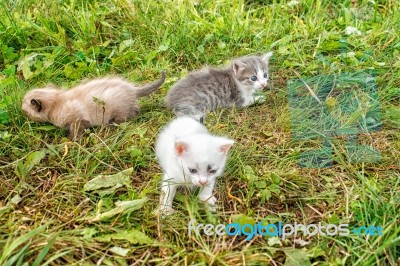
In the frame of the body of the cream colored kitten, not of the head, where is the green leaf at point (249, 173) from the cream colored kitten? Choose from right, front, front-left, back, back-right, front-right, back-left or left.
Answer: back-left

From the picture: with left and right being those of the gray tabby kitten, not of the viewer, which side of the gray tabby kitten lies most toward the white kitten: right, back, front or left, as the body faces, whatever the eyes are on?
right

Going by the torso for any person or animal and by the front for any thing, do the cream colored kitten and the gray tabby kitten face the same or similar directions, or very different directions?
very different directions

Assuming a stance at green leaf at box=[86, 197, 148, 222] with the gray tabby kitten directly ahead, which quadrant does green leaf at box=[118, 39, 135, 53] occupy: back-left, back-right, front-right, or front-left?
front-left

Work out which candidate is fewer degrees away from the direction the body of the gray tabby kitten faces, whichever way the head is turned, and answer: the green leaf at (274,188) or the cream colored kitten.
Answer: the green leaf

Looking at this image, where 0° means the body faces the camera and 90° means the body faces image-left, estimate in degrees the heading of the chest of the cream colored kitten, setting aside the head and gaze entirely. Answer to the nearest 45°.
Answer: approximately 90°

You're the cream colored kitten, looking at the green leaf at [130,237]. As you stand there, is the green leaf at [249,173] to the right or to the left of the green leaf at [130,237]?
left

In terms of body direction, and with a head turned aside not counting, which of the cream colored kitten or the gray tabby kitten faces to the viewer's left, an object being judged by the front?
the cream colored kitten

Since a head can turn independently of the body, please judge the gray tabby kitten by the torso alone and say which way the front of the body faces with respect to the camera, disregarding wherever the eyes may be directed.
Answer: to the viewer's right

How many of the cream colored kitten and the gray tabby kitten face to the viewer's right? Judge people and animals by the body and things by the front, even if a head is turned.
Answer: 1

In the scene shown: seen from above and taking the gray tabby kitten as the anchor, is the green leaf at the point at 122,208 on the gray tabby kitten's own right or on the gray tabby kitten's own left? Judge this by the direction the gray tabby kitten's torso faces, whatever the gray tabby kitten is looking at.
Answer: on the gray tabby kitten's own right

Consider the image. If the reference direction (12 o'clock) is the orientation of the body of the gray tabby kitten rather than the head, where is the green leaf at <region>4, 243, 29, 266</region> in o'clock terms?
The green leaf is roughly at 4 o'clock from the gray tabby kitten.

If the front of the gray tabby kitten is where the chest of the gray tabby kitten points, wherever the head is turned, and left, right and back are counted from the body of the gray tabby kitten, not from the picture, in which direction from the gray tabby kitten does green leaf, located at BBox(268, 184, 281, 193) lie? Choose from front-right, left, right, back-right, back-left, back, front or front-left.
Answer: right

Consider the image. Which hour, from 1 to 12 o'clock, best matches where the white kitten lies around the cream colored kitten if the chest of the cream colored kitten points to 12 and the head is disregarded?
The white kitten is roughly at 8 o'clock from the cream colored kitten.

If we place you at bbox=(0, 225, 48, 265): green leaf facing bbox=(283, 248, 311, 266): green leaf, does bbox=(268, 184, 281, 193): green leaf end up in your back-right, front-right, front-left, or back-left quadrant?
front-left

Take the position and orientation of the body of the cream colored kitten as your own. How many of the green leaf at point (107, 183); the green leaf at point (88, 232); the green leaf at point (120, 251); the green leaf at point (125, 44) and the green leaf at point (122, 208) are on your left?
4

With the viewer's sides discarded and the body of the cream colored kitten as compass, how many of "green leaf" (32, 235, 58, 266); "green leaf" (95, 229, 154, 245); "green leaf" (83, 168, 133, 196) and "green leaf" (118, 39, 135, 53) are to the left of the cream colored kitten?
3

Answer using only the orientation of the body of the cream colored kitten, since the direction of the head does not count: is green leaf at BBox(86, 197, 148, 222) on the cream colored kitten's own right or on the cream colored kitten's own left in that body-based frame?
on the cream colored kitten's own left
